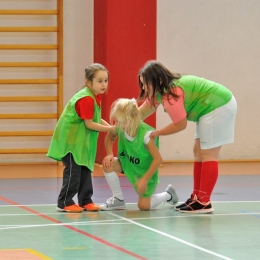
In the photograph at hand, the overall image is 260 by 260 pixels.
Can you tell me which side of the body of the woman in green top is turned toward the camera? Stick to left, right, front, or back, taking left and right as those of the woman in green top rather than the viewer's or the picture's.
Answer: left

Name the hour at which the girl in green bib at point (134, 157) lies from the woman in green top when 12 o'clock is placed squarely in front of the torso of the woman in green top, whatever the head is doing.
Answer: The girl in green bib is roughly at 12 o'clock from the woman in green top.

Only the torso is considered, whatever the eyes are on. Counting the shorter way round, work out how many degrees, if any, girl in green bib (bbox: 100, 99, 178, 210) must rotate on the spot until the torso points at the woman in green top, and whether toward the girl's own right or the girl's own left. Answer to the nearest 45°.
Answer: approximately 135° to the girl's own left

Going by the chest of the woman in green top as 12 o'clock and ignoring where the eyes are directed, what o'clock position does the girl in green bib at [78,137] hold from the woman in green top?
The girl in green bib is roughly at 12 o'clock from the woman in green top.

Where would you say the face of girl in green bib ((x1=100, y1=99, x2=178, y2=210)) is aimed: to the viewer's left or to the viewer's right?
to the viewer's left

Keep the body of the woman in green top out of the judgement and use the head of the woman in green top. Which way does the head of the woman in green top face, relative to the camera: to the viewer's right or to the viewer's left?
to the viewer's left
